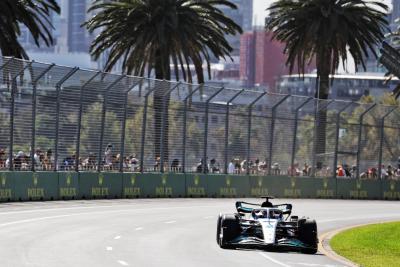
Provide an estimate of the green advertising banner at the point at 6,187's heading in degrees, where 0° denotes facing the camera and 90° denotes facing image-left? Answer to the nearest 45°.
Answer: approximately 0°

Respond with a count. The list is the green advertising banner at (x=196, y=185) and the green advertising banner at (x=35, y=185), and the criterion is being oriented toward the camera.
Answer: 2
